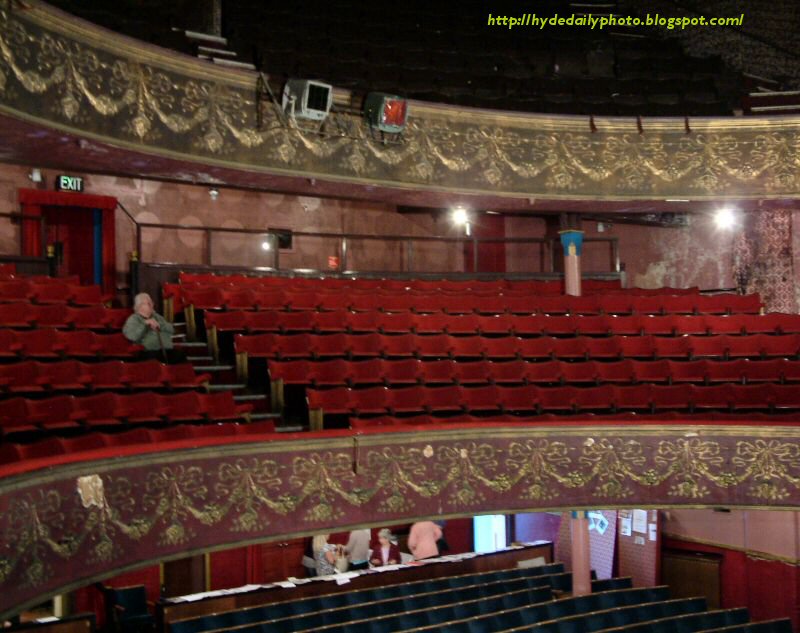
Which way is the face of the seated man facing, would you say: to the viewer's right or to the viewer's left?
to the viewer's right

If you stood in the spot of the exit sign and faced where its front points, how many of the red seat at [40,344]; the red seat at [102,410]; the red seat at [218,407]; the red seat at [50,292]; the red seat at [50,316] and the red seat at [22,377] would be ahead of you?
6

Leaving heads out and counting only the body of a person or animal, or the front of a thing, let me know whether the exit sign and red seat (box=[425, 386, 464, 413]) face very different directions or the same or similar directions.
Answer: same or similar directions

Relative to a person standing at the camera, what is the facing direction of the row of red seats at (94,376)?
facing the viewer and to the right of the viewer

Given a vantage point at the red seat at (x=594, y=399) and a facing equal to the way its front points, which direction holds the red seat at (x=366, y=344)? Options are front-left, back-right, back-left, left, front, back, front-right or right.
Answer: right

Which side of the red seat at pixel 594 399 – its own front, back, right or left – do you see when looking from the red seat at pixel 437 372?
right

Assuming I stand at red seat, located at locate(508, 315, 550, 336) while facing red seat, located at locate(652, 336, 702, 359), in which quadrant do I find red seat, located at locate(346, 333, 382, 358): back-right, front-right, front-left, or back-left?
back-right

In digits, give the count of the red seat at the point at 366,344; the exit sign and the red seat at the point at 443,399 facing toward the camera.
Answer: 3

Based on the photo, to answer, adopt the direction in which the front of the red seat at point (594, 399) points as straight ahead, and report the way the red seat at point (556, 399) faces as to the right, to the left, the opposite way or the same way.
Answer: the same way

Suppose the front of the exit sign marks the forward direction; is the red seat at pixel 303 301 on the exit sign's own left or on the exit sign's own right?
on the exit sign's own left

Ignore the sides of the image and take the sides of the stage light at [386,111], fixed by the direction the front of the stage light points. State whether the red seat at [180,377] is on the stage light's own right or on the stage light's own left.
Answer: on the stage light's own right

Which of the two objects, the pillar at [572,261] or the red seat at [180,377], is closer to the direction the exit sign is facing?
the red seat

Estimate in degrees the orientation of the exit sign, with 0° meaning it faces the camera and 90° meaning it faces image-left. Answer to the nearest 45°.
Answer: approximately 0°

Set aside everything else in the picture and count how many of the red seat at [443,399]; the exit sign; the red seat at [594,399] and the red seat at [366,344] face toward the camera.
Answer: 4

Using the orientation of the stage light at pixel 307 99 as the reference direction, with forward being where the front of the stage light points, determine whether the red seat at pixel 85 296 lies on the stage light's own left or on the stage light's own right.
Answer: on the stage light's own right

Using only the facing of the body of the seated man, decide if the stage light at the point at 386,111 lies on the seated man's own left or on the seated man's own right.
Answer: on the seated man's own left

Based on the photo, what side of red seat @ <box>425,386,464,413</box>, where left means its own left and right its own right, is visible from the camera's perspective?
front

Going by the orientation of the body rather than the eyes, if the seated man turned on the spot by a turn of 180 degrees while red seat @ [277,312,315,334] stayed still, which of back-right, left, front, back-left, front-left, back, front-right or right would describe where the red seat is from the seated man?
right

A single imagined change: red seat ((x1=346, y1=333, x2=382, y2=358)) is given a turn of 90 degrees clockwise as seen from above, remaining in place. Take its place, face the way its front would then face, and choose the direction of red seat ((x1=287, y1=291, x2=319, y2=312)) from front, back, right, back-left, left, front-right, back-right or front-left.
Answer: front-right

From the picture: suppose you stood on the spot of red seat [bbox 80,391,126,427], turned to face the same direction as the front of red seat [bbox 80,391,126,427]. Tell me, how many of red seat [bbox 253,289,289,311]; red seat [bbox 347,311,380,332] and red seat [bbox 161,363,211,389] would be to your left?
3
